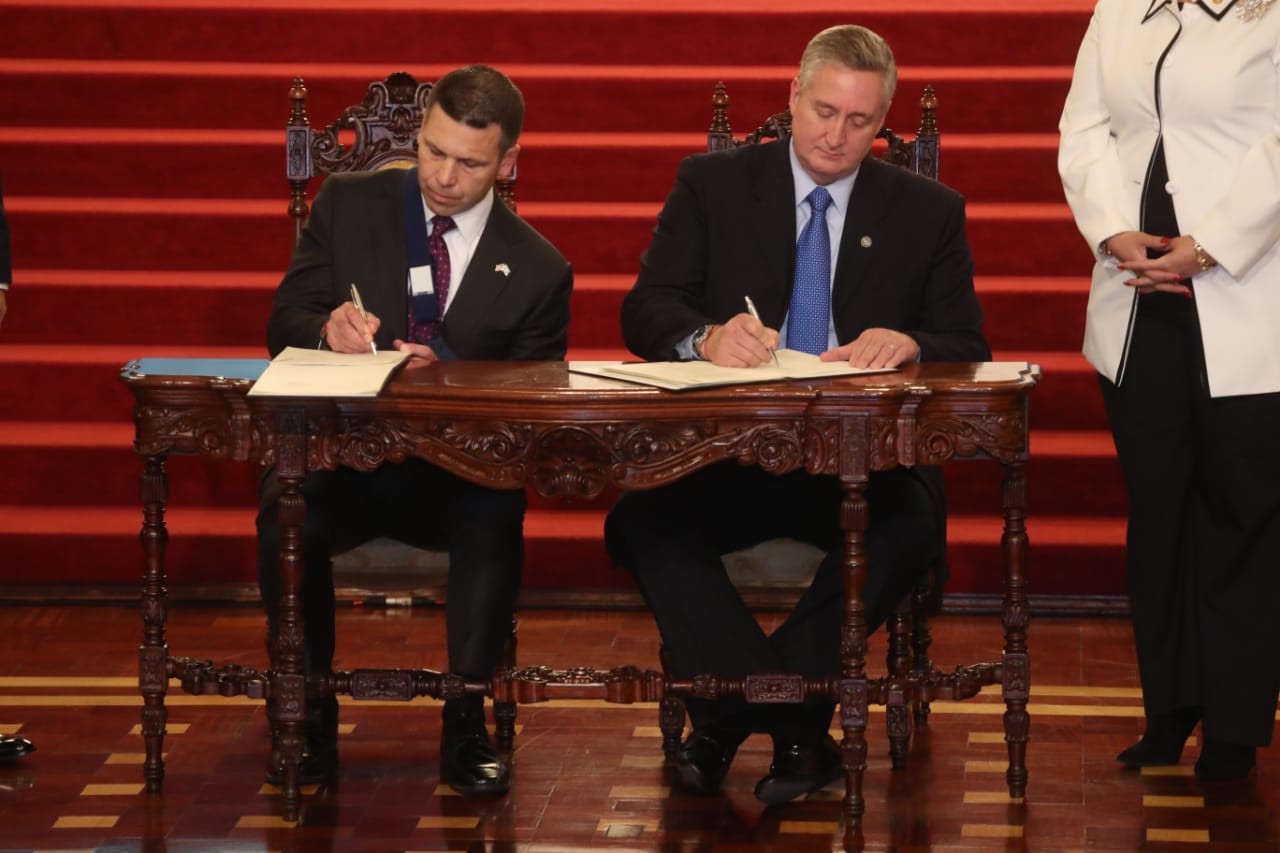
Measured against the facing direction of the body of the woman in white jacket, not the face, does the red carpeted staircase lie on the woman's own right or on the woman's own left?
on the woman's own right

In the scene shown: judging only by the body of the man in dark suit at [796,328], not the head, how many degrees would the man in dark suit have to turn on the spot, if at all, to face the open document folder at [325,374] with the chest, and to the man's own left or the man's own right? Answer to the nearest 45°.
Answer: approximately 45° to the man's own right

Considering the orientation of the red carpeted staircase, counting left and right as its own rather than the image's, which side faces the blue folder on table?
front

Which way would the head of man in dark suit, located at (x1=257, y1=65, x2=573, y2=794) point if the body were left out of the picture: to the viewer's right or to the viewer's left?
to the viewer's left

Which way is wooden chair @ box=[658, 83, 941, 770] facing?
toward the camera

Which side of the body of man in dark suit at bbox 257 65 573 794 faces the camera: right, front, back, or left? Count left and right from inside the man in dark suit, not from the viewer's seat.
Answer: front

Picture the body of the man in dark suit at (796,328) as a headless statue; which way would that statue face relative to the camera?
toward the camera

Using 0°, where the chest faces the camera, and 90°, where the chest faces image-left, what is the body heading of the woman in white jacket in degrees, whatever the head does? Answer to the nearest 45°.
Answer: approximately 45°

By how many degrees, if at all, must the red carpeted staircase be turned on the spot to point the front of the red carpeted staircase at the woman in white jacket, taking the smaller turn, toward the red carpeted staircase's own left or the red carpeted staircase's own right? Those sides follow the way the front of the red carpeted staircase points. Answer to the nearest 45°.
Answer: approximately 45° to the red carpeted staircase's own left

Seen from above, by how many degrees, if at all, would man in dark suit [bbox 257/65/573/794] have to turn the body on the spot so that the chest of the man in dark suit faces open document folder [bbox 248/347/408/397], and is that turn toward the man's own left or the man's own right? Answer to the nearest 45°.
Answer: approximately 45° to the man's own right

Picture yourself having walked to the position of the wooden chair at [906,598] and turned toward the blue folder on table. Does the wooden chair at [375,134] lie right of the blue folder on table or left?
right

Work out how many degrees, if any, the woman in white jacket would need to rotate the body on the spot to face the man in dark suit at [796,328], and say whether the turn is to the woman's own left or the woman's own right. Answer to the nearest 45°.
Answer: approximately 45° to the woman's own right
